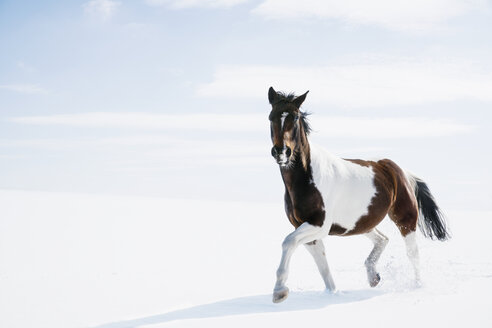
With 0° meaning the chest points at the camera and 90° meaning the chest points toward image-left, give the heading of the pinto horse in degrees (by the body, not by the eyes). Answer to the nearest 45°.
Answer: approximately 45°
